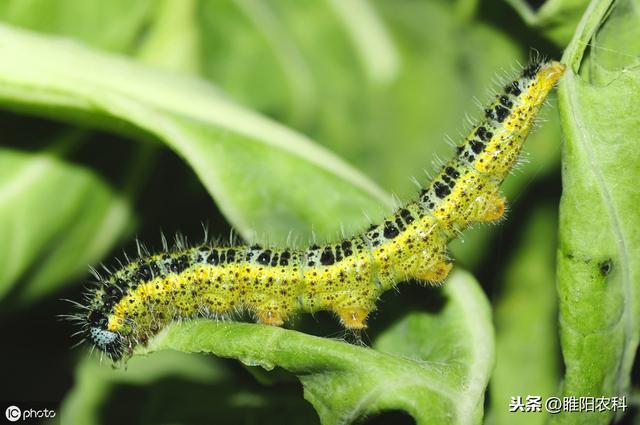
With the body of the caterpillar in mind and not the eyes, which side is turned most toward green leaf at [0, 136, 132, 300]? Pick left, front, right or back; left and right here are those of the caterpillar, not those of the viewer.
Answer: front

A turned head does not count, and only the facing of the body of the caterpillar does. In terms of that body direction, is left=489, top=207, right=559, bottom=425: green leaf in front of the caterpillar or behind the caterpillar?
behind

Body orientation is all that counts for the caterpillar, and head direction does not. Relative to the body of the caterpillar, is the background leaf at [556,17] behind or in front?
behind

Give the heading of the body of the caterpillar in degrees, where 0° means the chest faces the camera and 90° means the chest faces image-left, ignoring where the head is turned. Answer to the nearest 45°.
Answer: approximately 90°
